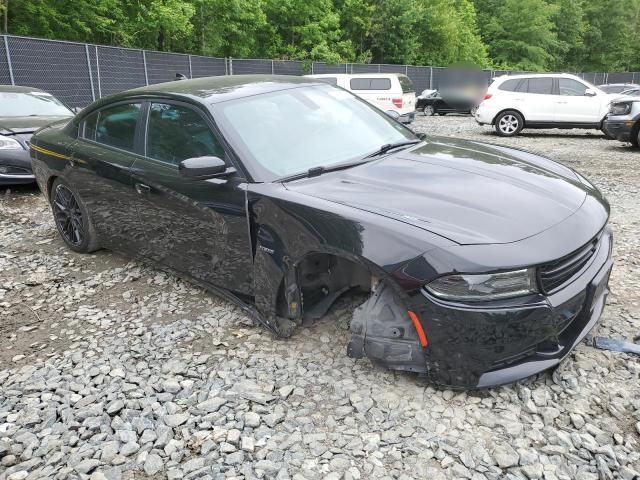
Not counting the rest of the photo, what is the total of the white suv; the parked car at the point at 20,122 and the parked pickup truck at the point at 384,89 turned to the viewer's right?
1

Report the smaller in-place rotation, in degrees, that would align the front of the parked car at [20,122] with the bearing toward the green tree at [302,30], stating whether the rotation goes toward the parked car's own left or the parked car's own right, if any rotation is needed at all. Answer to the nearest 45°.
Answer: approximately 180°

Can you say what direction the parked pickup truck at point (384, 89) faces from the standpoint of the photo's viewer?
facing away from the viewer and to the left of the viewer

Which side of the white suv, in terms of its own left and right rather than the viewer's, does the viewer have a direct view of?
right

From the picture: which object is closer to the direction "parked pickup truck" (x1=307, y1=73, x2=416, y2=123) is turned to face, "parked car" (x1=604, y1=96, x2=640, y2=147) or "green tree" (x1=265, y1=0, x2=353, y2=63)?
the green tree

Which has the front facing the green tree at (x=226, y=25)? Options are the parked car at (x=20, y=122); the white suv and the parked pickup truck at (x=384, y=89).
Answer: the parked pickup truck at (x=384, y=89)

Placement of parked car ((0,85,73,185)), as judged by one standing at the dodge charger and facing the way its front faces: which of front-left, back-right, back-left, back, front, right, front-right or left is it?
back

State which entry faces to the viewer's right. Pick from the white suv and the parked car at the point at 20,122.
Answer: the white suv

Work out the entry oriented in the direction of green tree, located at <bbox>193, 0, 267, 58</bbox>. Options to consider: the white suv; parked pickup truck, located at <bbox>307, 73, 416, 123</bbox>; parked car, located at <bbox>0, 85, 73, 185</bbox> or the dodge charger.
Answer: parked pickup truck, located at <bbox>307, 73, 416, 123</bbox>

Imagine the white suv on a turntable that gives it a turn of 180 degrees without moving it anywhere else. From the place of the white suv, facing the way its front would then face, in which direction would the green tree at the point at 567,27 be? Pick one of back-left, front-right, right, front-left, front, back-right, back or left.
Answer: right

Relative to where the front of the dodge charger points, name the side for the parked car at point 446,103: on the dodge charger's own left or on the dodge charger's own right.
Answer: on the dodge charger's own left

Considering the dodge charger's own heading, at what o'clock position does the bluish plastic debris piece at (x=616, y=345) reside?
The bluish plastic debris piece is roughly at 11 o'clock from the dodge charger.

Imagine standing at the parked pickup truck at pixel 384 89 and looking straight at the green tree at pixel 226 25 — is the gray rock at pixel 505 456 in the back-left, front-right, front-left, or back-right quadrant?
back-left

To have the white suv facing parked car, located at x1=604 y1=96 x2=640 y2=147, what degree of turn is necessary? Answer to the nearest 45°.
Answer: approximately 45° to its right

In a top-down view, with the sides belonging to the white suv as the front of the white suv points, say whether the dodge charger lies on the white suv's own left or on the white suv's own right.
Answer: on the white suv's own right

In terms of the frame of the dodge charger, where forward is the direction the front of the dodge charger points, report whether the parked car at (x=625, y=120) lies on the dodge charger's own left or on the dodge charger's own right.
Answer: on the dodge charger's own left
